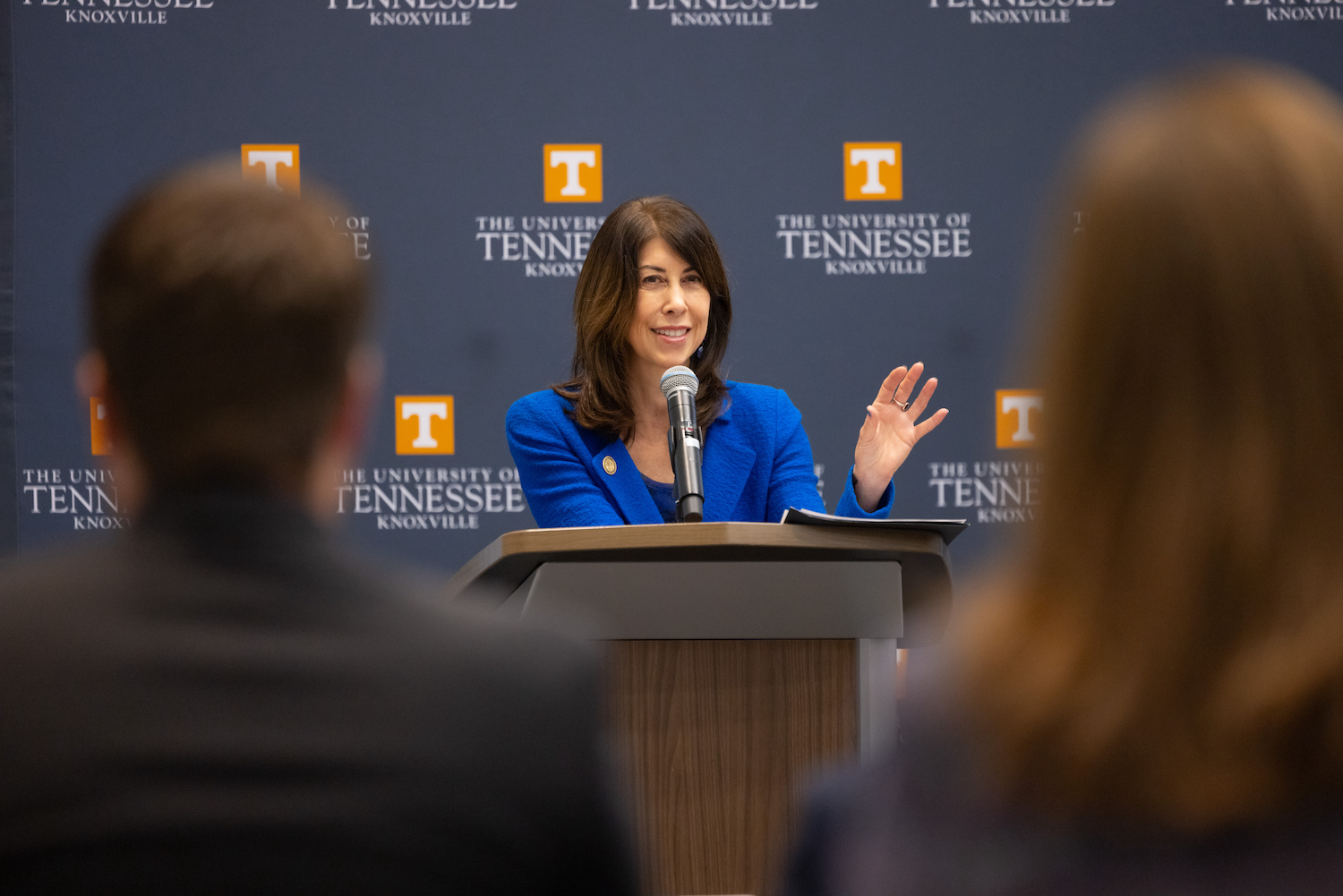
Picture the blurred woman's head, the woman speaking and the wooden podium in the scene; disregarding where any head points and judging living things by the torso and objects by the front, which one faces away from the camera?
the blurred woman's head

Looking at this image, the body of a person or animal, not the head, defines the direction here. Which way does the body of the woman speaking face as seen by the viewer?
toward the camera

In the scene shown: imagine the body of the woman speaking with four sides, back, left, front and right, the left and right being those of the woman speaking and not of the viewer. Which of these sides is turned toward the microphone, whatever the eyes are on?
front

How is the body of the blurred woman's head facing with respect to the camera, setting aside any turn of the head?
away from the camera

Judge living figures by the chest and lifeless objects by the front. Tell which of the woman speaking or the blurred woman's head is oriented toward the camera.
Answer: the woman speaking

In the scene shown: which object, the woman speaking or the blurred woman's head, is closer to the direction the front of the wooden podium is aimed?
the blurred woman's head

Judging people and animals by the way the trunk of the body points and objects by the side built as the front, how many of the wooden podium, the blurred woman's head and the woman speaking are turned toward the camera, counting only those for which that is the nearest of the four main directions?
2

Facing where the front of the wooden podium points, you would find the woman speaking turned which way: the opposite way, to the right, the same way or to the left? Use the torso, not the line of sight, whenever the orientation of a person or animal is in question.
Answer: the same way

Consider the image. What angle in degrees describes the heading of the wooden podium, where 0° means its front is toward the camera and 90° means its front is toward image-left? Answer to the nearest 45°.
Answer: approximately 0°

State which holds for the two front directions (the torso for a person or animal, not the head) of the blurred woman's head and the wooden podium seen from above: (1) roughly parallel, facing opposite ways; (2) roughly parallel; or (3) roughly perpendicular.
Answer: roughly parallel, facing opposite ways

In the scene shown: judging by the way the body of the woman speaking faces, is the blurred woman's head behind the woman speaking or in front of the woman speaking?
in front

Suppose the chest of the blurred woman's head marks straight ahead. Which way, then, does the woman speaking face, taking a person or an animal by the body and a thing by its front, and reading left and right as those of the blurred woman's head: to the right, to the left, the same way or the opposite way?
the opposite way

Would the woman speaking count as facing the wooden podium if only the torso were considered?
yes
